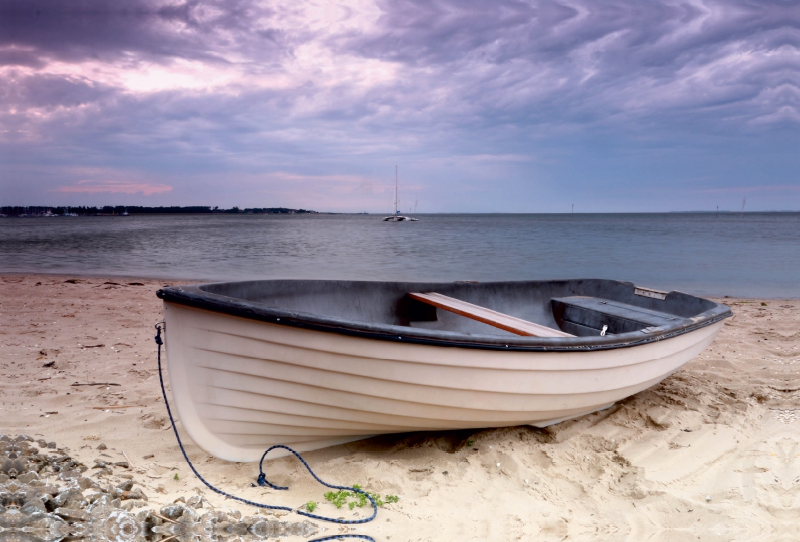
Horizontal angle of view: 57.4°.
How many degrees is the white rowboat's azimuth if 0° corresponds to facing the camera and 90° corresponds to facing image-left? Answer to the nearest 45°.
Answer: approximately 45°
